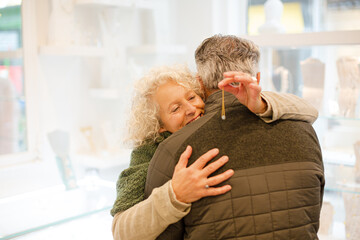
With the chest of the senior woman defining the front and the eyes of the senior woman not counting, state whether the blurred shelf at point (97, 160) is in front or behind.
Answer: behind

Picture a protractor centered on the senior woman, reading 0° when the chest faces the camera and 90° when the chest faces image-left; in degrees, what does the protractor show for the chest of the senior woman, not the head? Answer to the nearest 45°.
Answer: approximately 315°

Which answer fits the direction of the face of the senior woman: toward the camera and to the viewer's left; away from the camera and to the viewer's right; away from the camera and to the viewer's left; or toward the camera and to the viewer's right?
toward the camera and to the viewer's right

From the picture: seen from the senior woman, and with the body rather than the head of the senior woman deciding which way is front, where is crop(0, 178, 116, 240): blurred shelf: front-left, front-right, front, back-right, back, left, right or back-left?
back

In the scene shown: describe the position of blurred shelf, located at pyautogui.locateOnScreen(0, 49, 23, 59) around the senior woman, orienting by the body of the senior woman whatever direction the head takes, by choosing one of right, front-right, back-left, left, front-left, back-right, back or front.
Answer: back
